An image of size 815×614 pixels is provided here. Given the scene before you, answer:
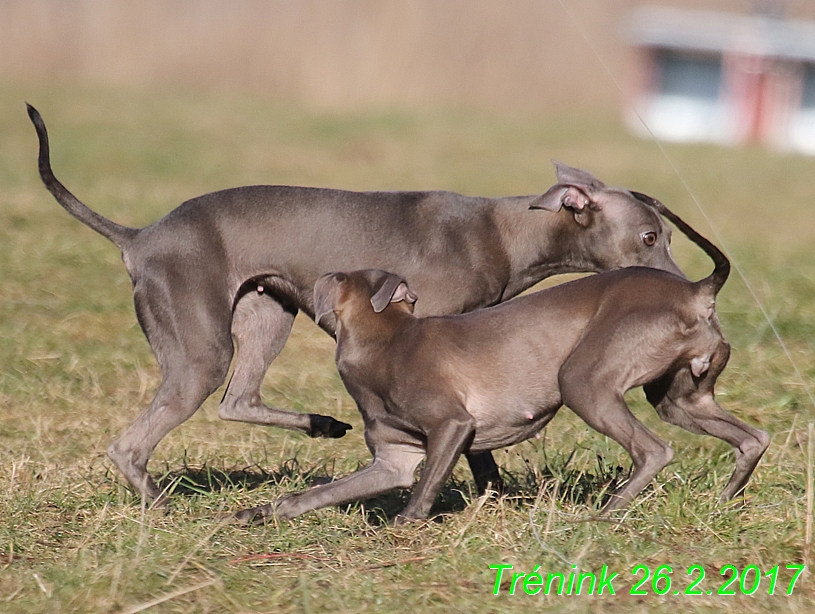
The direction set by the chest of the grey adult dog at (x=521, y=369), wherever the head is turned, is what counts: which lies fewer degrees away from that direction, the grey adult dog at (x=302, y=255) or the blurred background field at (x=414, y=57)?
the grey adult dog

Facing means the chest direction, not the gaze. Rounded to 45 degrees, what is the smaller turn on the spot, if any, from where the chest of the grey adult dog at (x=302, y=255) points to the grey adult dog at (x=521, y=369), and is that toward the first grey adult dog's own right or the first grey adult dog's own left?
approximately 45° to the first grey adult dog's own right

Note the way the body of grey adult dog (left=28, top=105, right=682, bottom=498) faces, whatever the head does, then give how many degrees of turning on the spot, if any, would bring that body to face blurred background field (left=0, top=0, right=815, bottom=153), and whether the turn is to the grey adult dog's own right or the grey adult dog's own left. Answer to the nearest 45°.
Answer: approximately 90° to the grey adult dog's own left

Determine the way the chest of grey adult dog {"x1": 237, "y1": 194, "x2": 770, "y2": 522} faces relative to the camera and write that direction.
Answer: to the viewer's left

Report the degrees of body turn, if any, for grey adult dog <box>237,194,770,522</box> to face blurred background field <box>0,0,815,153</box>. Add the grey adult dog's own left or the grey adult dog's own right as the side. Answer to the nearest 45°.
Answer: approximately 90° to the grey adult dog's own right

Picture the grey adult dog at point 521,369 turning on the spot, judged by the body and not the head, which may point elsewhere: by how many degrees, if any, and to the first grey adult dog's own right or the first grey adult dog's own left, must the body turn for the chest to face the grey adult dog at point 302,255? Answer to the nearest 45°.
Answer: approximately 45° to the first grey adult dog's own right

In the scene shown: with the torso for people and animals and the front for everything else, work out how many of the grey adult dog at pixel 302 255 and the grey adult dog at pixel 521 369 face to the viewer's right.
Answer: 1

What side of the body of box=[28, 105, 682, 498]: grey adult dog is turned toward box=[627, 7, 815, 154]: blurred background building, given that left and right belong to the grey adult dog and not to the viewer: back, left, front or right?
left

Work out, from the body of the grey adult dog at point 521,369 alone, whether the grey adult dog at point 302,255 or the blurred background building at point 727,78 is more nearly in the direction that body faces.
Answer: the grey adult dog

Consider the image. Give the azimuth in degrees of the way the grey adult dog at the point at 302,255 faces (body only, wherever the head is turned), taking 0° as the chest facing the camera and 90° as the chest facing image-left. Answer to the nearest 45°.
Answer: approximately 270°

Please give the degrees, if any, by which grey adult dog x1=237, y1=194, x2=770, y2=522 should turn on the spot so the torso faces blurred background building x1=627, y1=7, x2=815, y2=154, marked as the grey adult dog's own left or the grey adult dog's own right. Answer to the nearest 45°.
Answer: approximately 90° to the grey adult dog's own right

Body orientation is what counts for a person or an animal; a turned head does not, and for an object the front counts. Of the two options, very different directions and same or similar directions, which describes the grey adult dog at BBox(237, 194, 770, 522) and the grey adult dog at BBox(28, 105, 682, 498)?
very different directions
